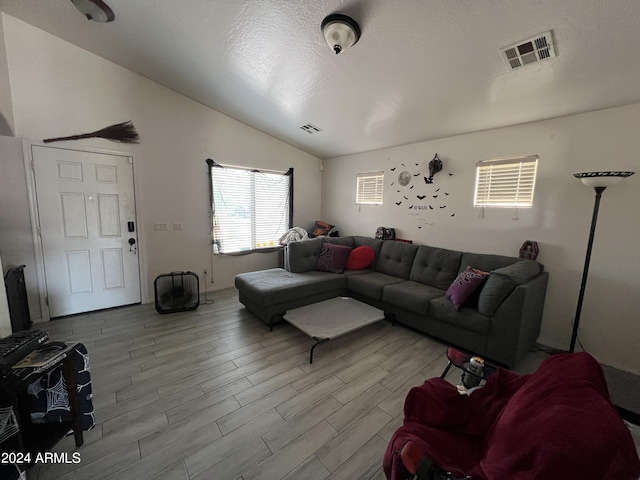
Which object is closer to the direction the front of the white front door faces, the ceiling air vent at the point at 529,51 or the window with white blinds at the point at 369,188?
the ceiling air vent

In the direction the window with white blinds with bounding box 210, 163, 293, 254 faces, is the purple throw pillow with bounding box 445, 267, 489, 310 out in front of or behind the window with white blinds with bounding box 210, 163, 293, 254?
in front

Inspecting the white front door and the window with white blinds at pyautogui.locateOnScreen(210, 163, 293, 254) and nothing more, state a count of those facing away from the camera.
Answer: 0

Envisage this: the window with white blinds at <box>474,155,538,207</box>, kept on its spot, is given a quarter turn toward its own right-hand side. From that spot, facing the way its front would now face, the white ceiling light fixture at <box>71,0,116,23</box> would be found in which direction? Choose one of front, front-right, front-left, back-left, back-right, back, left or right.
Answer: left

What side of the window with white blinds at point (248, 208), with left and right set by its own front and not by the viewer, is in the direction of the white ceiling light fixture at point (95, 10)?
right

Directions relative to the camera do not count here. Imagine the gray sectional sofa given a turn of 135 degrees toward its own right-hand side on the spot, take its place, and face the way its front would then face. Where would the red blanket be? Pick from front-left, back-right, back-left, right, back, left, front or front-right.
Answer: back

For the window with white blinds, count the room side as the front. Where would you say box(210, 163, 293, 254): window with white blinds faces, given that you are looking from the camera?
facing the viewer and to the right of the viewer

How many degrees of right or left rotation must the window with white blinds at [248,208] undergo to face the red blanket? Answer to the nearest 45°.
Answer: approximately 45° to its right

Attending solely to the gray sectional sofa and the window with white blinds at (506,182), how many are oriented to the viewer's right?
0

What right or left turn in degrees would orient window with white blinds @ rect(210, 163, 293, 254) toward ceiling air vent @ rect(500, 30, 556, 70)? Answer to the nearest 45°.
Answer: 0° — it already faces it

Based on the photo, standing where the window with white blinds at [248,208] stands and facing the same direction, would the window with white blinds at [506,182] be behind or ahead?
ahead

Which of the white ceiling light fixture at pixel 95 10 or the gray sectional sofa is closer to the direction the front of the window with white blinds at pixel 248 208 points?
the gray sectional sofa

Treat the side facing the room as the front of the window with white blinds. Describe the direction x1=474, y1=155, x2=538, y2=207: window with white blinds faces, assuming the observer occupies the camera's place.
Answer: facing the viewer and to the left of the viewer

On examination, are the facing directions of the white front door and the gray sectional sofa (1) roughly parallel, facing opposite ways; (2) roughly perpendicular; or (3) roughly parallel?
roughly perpendicular

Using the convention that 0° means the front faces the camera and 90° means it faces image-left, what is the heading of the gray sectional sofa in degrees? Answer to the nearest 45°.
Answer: approximately 45°

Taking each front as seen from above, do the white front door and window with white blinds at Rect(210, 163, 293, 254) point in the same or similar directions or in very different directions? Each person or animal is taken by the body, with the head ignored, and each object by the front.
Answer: same or similar directions

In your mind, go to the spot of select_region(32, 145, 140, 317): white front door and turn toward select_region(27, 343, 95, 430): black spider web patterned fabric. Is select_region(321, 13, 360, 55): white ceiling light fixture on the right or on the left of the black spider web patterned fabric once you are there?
left

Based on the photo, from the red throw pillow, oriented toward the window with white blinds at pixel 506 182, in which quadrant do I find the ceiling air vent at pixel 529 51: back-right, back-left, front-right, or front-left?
front-right
